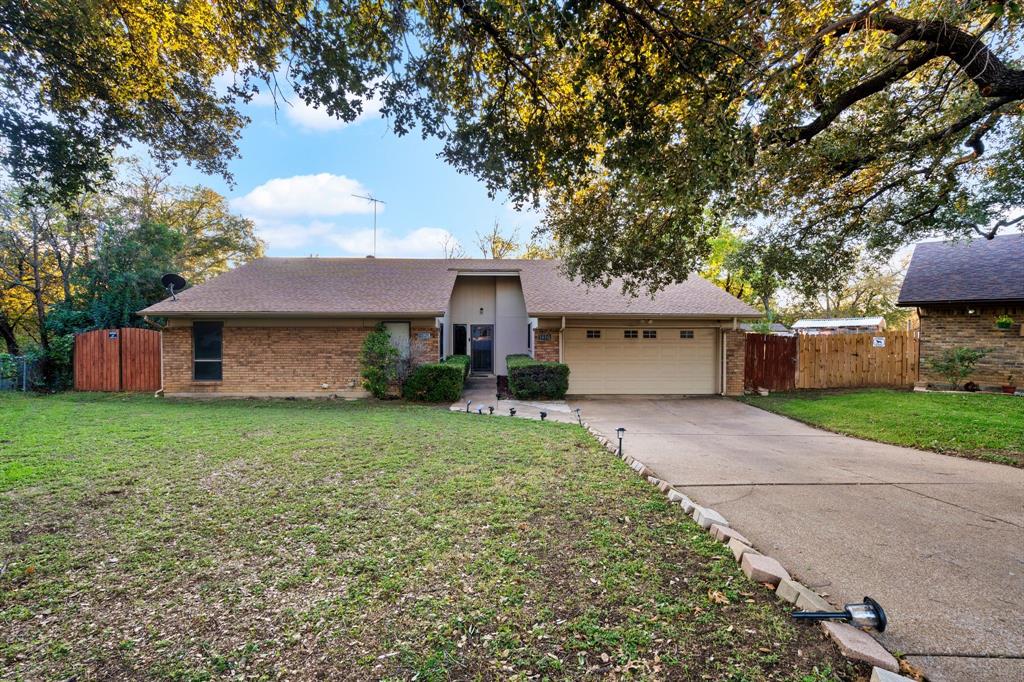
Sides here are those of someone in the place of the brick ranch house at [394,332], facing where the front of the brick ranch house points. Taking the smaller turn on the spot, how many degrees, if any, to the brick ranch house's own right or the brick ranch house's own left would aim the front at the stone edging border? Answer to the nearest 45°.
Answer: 0° — it already faces it

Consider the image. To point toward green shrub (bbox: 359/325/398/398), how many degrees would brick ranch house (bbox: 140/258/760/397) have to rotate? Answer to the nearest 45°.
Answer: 0° — it already faces it

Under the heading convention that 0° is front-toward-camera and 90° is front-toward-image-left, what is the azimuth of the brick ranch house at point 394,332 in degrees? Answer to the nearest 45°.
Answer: approximately 0°

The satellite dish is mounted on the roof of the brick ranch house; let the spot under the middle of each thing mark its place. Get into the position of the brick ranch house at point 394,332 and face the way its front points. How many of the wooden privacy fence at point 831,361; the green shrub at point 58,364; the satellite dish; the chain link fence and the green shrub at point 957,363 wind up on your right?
3

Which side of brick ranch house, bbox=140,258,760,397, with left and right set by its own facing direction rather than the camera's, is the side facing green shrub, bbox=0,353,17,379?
right

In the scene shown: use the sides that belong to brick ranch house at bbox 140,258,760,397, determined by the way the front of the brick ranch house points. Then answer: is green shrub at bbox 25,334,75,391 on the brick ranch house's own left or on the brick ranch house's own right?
on the brick ranch house's own right

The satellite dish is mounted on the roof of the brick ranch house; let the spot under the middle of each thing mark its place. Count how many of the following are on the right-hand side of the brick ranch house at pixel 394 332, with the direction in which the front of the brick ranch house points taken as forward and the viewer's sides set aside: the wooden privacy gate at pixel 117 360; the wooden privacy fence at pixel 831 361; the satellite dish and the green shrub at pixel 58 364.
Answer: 3

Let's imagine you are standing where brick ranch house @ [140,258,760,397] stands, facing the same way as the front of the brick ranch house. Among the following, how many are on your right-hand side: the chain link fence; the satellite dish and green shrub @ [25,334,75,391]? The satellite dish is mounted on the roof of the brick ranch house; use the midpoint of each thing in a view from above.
3

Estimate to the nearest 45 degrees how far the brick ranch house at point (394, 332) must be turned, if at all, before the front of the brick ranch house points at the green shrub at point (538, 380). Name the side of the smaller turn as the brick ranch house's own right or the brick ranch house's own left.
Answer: approximately 90° to the brick ranch house's own left

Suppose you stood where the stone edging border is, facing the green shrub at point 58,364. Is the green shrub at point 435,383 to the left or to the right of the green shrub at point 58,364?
right

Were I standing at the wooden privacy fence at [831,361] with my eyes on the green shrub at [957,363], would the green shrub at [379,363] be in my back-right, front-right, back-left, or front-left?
back-right

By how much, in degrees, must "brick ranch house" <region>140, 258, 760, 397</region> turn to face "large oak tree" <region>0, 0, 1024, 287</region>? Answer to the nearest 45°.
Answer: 0° — it already faces it

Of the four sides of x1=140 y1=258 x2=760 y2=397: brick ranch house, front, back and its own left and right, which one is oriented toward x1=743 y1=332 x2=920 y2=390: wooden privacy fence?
left
